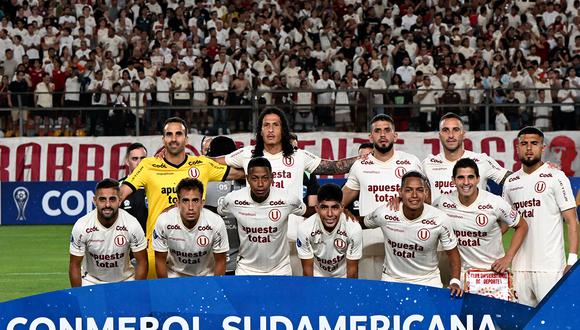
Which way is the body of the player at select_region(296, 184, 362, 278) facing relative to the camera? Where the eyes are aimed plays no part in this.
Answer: toward the camera

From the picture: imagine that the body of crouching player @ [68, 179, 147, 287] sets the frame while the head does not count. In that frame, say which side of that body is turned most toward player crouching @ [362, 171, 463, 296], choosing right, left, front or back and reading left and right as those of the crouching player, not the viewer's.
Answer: left

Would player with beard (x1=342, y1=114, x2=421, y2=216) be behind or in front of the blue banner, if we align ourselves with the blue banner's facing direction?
behind

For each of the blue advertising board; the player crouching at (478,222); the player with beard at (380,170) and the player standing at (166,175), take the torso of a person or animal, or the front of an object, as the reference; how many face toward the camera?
4

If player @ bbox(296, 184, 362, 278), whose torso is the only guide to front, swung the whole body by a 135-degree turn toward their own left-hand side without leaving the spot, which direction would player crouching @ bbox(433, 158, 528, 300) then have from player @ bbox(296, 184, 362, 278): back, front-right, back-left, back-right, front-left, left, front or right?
front-right

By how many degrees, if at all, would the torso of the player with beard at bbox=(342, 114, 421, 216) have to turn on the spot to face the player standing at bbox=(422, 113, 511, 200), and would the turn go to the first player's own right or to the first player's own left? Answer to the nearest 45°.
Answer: approximately 90° to the first player's own left

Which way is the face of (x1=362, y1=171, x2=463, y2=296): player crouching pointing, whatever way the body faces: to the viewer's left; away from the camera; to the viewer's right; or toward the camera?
toward the camera

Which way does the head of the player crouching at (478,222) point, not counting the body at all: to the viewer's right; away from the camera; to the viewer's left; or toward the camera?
toward the camera

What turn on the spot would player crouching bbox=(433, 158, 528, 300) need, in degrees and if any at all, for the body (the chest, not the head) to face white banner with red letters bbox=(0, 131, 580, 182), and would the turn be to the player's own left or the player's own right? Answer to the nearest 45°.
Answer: approximately 135° to the player's own right

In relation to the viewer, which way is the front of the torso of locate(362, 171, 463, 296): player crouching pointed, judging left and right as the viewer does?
facing the viewer

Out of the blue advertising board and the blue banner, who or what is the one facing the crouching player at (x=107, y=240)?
the blue advertising board

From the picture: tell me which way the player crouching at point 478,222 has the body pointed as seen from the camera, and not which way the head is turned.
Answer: toward the camera

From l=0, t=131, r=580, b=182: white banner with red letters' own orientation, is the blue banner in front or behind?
in front

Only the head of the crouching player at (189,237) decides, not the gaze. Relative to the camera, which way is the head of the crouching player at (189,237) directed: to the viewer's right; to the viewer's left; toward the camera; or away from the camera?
toward the camera
